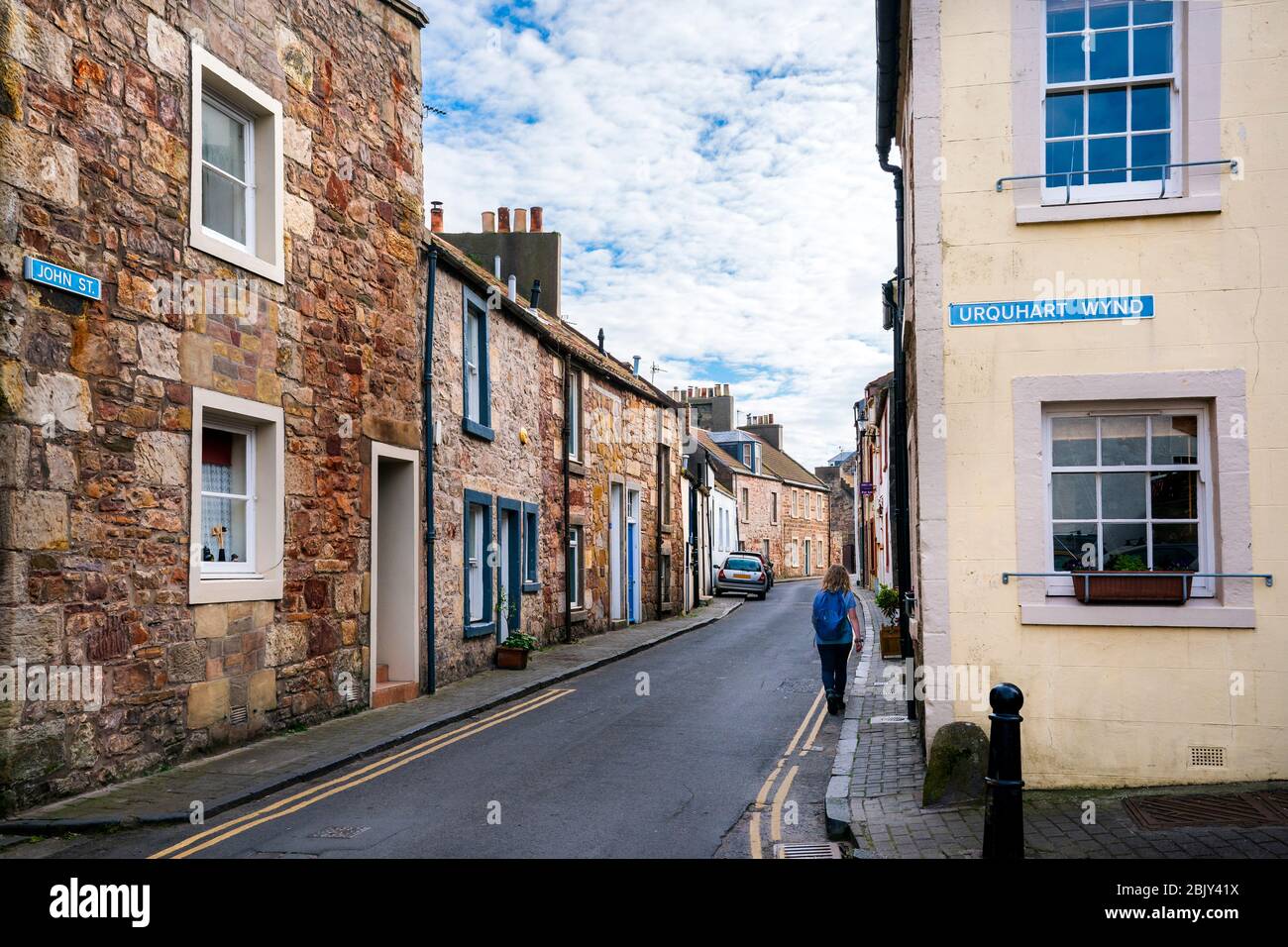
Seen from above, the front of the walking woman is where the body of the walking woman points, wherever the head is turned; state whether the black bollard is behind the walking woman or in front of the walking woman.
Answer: behind

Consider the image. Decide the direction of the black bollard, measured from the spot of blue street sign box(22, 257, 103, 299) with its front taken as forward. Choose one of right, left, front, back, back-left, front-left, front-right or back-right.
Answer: front

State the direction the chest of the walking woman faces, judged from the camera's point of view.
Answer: away from the camera

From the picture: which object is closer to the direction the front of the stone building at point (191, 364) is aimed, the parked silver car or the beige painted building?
the beige painted building

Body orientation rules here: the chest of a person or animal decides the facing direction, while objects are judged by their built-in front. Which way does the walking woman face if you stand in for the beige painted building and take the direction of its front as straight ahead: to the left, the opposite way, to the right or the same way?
the opposite way

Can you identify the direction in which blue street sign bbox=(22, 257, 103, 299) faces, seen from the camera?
facing the viewer and to the right of the viewer

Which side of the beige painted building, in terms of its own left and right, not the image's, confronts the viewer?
front

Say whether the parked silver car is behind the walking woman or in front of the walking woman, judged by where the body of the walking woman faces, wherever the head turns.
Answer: in front

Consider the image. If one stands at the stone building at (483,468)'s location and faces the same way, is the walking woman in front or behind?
in front

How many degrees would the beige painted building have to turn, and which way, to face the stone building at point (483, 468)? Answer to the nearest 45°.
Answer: approximately 135° to its right

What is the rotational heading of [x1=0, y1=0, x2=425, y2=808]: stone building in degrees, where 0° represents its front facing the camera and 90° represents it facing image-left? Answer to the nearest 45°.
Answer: approximately 315°

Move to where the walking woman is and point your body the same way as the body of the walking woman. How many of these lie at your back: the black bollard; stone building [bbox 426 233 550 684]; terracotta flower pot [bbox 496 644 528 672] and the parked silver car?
1

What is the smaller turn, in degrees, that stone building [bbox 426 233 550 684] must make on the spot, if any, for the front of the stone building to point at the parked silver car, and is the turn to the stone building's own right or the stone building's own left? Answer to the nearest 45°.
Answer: approximately 135° to the stone building's own left

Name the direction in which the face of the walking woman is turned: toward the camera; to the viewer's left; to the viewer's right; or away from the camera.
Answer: away from the camera

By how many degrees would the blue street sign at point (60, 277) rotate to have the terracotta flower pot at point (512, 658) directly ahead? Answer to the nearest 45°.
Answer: approximately 90° to its left

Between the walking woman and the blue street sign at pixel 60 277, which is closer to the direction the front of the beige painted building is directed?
the blue street sign
